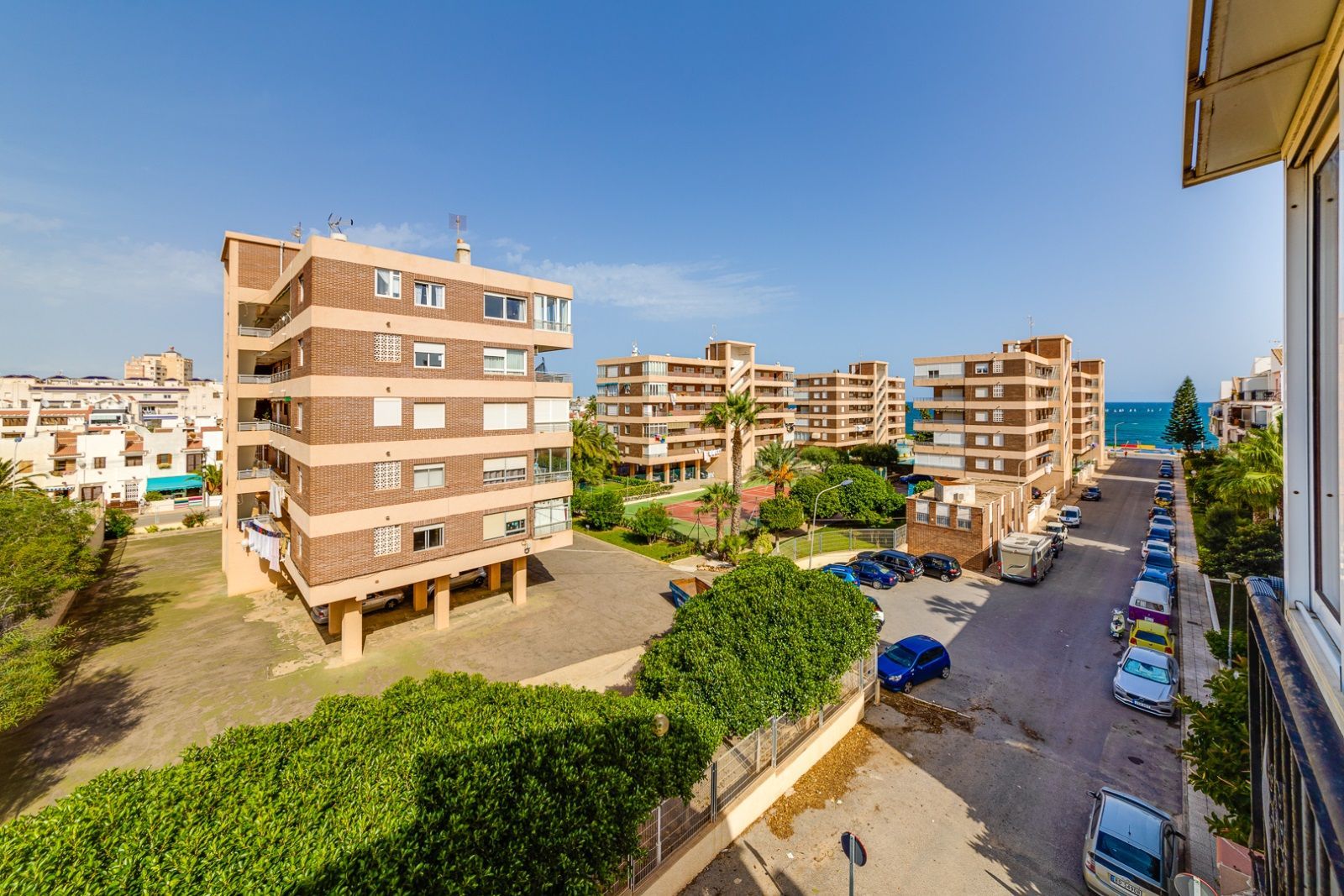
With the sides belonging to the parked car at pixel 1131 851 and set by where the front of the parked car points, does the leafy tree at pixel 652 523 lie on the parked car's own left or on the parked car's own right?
on the parked car's own left

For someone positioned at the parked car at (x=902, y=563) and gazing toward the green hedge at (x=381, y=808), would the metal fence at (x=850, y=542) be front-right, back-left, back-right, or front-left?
back-right

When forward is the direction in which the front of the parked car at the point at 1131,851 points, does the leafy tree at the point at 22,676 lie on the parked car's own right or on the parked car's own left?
on the parked car's own left

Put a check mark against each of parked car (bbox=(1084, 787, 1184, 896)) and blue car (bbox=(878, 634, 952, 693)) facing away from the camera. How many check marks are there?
1

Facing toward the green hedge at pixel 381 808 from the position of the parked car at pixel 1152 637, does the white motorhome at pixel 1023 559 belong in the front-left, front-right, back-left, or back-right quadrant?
back-right

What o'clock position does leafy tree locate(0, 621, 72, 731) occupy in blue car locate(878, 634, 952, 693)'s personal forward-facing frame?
The leafy tree is roughly at 12 o'clock from the blue car.

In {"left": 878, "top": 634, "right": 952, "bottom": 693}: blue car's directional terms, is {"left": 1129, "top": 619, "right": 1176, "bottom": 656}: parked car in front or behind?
behind

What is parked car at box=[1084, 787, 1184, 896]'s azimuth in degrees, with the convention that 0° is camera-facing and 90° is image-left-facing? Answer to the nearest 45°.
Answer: approximately 180°

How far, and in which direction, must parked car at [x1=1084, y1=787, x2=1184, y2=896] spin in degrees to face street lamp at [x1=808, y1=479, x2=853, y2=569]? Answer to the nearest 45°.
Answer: approximately 45° to its left

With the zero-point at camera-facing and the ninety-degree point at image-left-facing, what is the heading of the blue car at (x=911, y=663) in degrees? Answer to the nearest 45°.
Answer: approximately 45°

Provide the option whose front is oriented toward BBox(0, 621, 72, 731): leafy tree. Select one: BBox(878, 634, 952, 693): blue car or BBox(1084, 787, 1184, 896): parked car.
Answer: the blue car

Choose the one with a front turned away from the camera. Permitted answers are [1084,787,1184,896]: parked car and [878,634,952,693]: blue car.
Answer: the parked car
